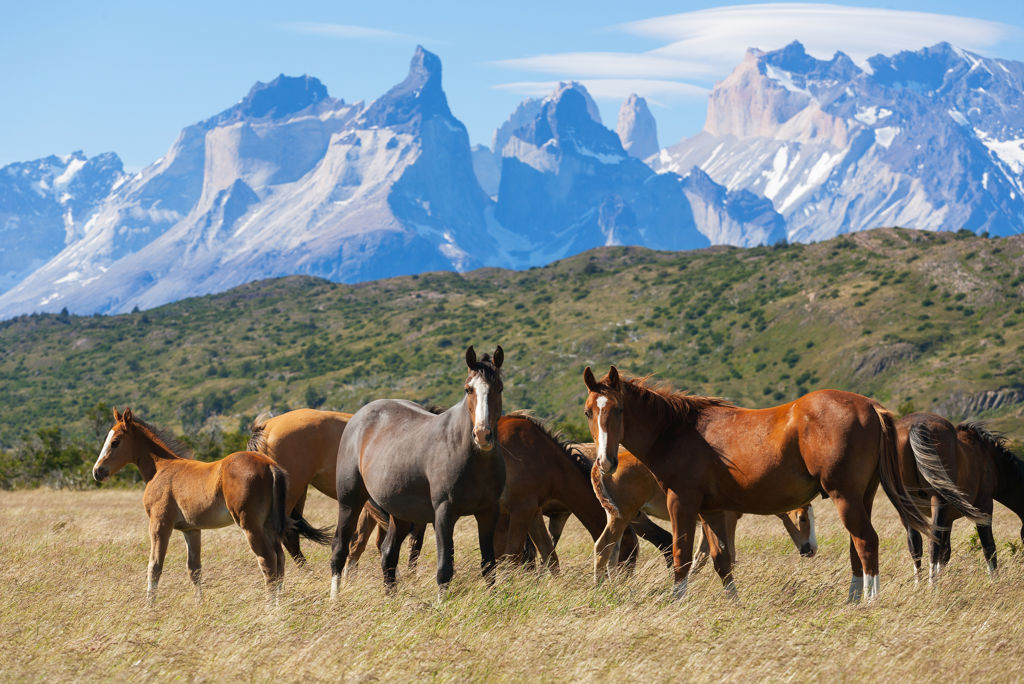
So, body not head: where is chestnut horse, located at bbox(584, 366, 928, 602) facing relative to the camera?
to the viewer's left

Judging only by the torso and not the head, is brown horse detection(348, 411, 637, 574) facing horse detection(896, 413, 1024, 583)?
yes

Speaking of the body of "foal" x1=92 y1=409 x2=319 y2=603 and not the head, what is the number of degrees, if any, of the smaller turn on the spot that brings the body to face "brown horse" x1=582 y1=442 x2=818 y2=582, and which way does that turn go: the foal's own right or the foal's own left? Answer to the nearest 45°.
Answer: approximately 180°

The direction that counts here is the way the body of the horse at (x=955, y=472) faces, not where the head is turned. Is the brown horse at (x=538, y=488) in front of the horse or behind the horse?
behind

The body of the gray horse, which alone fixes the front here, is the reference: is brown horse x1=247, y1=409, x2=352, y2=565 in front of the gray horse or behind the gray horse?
behind

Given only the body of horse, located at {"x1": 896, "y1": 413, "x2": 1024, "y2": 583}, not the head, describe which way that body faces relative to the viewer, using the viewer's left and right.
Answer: facing away from the viewer and to the right of the viewer

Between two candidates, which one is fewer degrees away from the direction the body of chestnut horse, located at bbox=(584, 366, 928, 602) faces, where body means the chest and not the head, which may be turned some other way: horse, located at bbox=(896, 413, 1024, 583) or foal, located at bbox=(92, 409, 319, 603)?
the foal

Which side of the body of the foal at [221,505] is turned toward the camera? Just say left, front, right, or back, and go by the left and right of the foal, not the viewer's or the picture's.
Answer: left

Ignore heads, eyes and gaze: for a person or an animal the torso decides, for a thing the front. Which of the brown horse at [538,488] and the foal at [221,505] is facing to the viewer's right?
the brown horse

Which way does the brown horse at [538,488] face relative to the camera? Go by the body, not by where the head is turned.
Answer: to the viewer's right

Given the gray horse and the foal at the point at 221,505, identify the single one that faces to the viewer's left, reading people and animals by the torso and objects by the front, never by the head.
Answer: the foal
